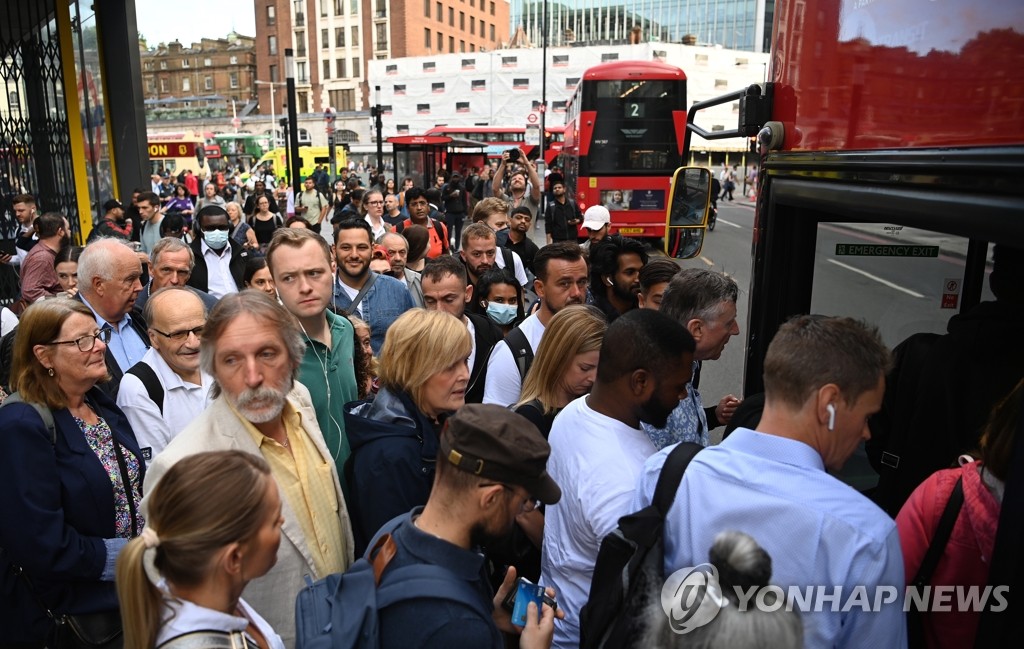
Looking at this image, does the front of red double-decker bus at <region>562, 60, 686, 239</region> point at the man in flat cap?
no

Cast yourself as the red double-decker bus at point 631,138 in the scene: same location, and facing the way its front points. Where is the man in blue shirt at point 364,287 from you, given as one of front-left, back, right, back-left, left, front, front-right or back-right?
back

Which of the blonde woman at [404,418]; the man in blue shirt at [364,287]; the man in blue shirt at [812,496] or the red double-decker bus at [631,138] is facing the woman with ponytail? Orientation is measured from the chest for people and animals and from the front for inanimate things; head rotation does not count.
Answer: the man in blue shirt at [364,287]

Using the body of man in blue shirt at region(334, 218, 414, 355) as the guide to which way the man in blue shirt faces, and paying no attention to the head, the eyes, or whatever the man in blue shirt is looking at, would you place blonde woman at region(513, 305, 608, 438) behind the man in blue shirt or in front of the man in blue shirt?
in front

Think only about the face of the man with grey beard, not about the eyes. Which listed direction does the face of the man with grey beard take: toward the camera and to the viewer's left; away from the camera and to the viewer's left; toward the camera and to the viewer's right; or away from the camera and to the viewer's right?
toward the camera and to the viewer's left

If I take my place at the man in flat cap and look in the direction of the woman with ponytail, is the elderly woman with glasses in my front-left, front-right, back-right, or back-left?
front-right

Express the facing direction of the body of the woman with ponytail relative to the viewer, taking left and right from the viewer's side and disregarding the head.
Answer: facing away from the viewer and to the right of the viewer

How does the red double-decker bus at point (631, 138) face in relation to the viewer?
away from the camera

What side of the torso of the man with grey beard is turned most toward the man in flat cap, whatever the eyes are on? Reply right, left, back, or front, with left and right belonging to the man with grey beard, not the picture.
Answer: front

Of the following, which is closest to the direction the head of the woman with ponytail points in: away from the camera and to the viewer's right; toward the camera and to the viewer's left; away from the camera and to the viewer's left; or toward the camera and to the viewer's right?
away from the camera and to the viewer's right

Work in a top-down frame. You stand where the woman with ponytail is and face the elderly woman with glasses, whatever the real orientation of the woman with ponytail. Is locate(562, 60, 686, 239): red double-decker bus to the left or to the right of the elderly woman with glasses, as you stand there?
right
